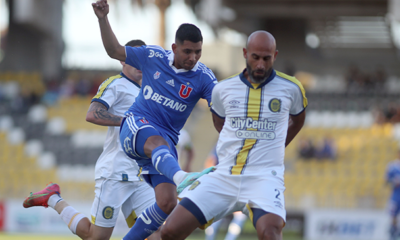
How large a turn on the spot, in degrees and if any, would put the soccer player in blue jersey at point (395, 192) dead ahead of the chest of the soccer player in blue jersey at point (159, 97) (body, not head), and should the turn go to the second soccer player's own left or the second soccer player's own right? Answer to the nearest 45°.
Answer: approximately 90° to the second soccer player's own left

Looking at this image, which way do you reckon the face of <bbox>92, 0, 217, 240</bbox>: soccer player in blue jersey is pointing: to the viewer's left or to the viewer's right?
to the viewer's right

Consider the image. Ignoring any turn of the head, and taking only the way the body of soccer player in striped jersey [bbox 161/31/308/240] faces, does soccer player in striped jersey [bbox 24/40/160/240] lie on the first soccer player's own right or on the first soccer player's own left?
on the first soccer player's own right

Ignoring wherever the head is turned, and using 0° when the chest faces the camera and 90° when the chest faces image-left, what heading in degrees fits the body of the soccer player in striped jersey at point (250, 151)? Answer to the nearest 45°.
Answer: approximately 0°

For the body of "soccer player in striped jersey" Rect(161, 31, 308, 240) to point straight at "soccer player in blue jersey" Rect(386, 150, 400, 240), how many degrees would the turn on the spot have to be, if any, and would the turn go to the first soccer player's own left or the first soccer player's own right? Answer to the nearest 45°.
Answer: approximately 135° to the first soccer player's own left
